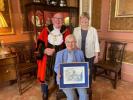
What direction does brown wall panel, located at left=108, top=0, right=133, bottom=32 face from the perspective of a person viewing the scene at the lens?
facing the viewer

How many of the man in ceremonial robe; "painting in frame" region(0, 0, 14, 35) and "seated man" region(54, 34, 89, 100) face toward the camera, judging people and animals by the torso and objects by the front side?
3

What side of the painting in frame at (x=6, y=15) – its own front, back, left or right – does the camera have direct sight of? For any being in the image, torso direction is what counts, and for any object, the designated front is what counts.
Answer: front

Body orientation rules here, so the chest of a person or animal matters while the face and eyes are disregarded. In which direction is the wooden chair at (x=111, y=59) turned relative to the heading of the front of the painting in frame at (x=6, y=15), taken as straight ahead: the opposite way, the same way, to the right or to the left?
to the right

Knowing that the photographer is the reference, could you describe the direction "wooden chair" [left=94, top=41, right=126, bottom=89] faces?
facing the viewer and to the left of the viewer

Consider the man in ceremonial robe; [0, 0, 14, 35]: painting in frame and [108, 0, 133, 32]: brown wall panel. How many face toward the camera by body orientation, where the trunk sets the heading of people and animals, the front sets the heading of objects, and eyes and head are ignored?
3
